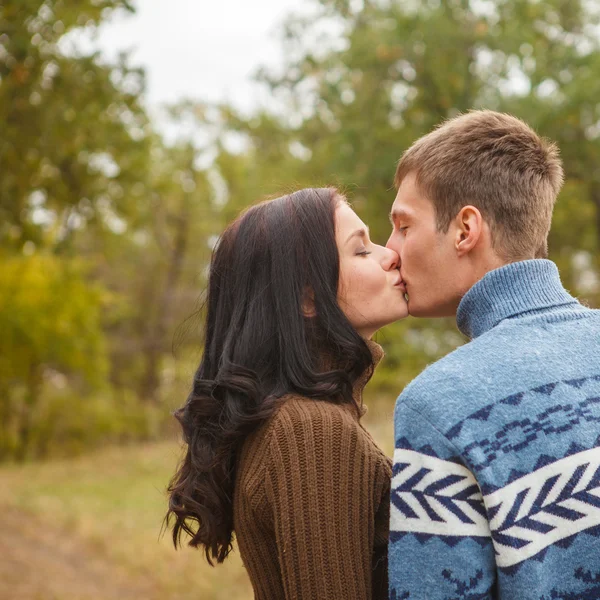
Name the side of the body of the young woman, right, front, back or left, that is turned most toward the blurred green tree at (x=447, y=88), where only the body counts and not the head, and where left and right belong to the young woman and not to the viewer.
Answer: left

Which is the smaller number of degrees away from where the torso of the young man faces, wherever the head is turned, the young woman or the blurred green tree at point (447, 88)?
the young woman

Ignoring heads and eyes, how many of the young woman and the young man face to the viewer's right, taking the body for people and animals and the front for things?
1

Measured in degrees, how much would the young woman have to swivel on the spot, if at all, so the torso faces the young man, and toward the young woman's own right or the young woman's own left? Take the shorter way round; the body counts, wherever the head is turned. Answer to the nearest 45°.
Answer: approximately 45° to the young woman's own right

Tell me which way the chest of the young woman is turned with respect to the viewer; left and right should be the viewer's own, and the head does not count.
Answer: facing to the right of the viewer

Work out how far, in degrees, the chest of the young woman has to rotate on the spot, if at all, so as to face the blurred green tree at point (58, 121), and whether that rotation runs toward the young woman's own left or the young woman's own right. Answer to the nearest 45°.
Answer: approximately 90° to the young woman's own left

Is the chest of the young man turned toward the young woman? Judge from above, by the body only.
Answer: yes

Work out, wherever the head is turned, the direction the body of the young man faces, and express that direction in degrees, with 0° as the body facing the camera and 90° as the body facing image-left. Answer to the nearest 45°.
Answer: approximately 135°

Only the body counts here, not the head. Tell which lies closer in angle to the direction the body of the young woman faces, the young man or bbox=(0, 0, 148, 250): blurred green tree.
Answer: the young man

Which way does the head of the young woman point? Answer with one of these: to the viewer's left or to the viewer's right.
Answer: to the viewer's right
